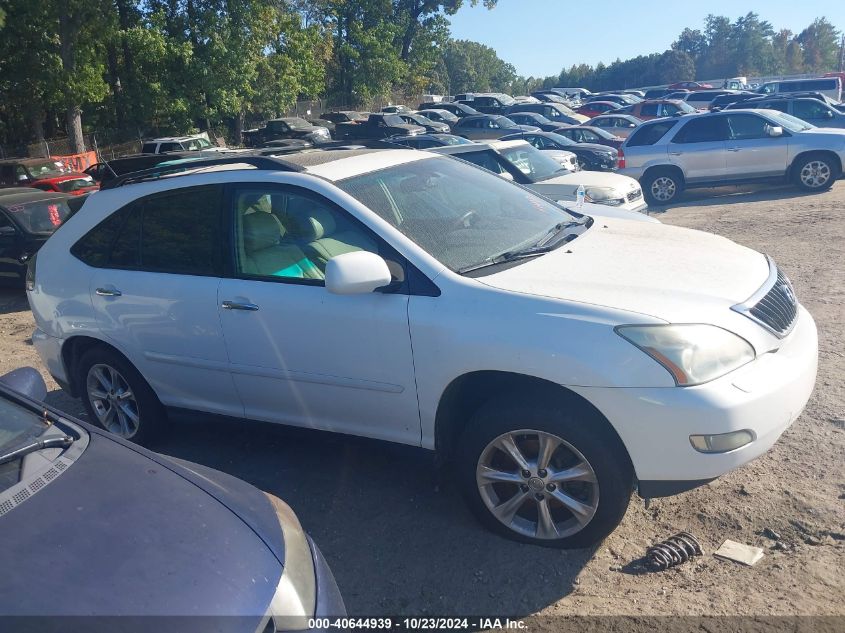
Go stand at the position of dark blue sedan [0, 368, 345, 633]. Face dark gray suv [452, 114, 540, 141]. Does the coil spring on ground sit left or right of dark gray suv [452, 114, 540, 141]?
right

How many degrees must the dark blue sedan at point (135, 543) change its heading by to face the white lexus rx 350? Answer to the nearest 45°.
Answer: approximately 90° to its left

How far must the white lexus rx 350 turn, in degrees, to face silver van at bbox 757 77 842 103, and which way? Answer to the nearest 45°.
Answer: approximately 90° to its left

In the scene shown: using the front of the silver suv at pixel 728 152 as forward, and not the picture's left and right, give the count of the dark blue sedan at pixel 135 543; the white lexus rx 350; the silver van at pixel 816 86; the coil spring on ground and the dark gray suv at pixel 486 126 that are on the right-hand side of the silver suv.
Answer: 3

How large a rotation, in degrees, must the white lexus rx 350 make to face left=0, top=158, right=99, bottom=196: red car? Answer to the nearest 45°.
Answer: approximately 180°

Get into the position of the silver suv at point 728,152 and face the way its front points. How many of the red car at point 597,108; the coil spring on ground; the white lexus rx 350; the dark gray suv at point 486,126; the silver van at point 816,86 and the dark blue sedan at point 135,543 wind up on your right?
3

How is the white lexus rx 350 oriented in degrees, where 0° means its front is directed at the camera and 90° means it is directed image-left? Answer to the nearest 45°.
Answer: approximately 315°

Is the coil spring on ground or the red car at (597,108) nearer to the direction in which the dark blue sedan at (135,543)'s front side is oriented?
the coil spring on ground

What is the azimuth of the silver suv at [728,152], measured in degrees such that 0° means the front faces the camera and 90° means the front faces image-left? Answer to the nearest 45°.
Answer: approximately 270°

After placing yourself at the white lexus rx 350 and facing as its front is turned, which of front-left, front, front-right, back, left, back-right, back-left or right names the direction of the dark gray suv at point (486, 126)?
back-left

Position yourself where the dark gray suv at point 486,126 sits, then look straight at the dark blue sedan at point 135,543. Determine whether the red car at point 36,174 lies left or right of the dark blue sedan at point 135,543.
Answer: right

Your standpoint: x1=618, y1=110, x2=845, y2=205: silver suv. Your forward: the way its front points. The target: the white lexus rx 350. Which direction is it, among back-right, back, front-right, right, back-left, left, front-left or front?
right
